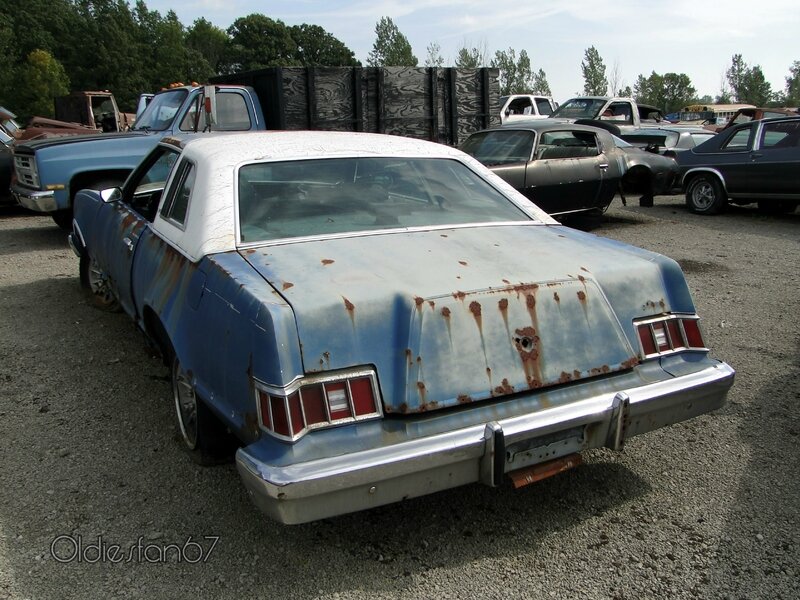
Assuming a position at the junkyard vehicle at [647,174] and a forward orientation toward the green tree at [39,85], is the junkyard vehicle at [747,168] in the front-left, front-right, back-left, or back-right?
back-right

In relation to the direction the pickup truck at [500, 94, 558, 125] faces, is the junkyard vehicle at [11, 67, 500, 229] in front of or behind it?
in front

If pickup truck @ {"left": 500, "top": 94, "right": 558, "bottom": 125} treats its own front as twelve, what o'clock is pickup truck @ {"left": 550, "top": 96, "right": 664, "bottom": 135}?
pickup truck @ {"left": 550, "top": 96, "right": 664, "bottom": 135} is roughly at 9 o'clock from pickup truck @ {"left": 500, "top": 94, "right": 558, "bottom": 125}.

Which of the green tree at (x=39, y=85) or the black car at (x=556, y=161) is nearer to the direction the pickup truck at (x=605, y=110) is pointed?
the black car

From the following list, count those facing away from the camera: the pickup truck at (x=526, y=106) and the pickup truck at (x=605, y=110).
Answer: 0

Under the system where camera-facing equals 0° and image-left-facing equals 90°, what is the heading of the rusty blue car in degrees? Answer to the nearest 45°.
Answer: approximately 135°

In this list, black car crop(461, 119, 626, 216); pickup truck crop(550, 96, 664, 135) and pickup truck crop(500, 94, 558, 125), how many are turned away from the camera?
0

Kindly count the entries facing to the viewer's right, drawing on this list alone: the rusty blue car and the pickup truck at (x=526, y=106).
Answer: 0

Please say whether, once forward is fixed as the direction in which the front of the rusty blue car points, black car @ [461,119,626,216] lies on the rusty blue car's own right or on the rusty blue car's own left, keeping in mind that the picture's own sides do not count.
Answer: on the rusty blue car's own right

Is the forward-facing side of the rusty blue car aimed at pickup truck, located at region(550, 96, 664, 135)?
no

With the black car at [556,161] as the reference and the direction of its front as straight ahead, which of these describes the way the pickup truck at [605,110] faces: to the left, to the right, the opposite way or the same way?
the same way

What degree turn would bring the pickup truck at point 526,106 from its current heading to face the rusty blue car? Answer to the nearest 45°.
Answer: approximately 45° to its left

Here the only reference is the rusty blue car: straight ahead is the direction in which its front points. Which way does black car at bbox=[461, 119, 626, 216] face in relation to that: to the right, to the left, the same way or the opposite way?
to the left

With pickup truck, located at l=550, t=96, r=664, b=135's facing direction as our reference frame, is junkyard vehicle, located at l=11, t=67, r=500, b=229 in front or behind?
in front

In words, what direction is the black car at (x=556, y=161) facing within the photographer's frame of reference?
facing the viewer and to the left of the viewer

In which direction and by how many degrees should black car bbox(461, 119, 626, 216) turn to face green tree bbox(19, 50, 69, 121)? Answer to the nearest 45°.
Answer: approximately 90° to its right
